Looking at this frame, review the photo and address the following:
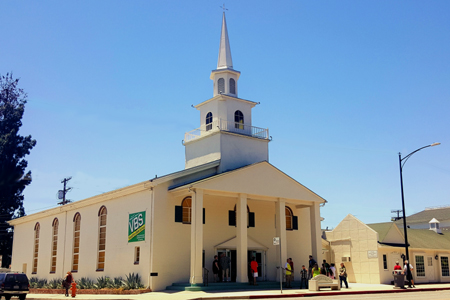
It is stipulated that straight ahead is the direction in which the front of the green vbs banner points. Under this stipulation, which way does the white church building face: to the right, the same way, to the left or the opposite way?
to the left

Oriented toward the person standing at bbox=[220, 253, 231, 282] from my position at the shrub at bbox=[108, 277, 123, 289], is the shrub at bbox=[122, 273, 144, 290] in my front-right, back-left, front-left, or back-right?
front-right

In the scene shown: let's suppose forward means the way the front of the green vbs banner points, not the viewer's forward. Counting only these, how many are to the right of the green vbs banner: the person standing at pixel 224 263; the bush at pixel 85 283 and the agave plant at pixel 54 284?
2

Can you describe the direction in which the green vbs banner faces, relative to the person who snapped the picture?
facing the viewer and to the left of the viewer

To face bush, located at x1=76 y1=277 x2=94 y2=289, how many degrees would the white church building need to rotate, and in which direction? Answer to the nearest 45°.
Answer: approximately 135° to its right

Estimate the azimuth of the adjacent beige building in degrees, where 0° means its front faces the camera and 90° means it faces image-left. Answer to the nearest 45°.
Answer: approximately 315°

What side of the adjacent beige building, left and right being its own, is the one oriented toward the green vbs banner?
right

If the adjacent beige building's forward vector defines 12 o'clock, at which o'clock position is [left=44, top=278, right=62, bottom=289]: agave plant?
The agave plant is roughly at 4 o'clock from the adjacent beige building.

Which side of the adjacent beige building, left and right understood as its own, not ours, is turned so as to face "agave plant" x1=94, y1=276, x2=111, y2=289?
right

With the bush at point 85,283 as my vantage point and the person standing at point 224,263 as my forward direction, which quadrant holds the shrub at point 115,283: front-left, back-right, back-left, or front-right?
front-right

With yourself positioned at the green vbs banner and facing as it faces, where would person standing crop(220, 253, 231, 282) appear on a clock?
The person standing is roughly at 8 o'clock from the green vbs banner.

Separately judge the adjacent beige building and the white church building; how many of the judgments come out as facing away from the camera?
0
